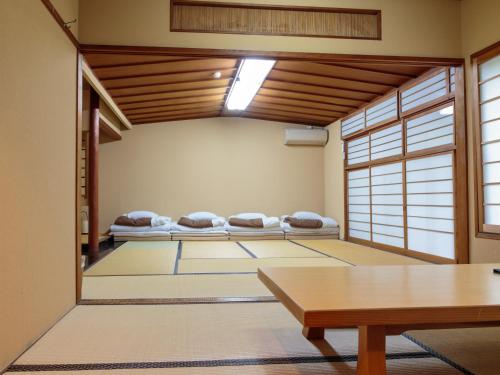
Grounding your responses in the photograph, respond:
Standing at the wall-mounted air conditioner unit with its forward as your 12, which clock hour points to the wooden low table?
The wooden low table is roughly at 12 o'clock from the wall-mounted air conditioner unit.

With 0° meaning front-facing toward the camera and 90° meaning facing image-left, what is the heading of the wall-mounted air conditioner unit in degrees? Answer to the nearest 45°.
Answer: approximately 0°

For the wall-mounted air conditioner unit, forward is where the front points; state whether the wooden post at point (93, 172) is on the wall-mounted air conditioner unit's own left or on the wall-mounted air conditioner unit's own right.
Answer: on the wall-mounted air conditioner unit's own right

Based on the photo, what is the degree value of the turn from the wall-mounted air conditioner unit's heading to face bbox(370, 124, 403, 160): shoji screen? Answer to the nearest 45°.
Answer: approximately 45° to its left
